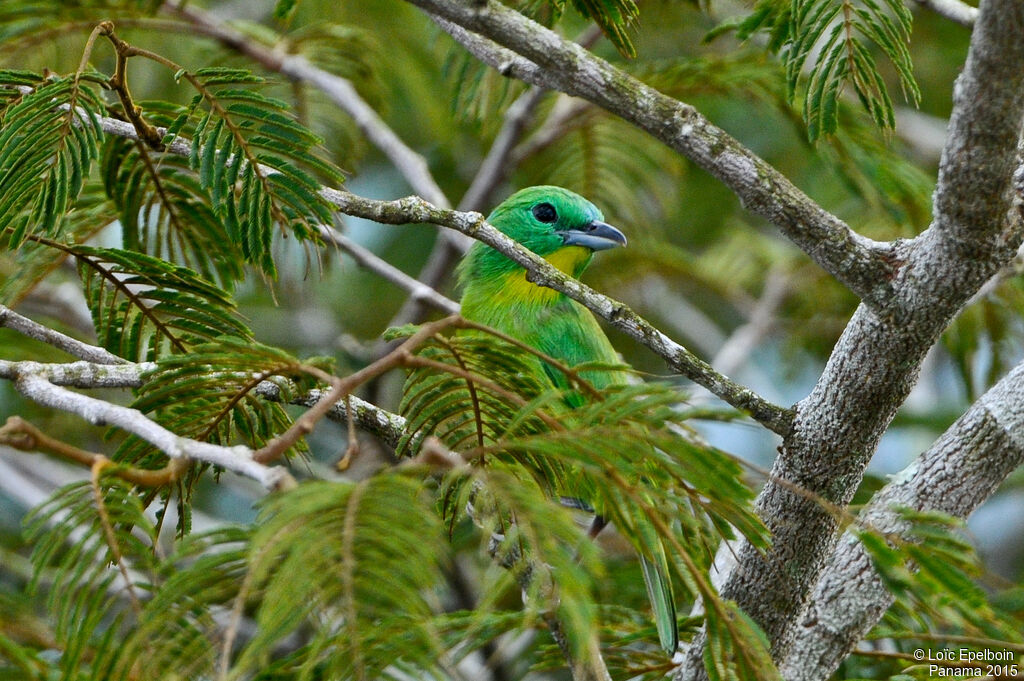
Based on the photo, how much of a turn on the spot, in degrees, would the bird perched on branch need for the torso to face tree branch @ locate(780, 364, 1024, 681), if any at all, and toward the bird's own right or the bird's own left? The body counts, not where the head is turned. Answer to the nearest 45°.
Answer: approximately 90° to the bird's own left

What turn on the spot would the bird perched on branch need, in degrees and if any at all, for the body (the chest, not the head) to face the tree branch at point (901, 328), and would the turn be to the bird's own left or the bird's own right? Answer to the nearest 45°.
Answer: approximately 45° to the bird's own left
